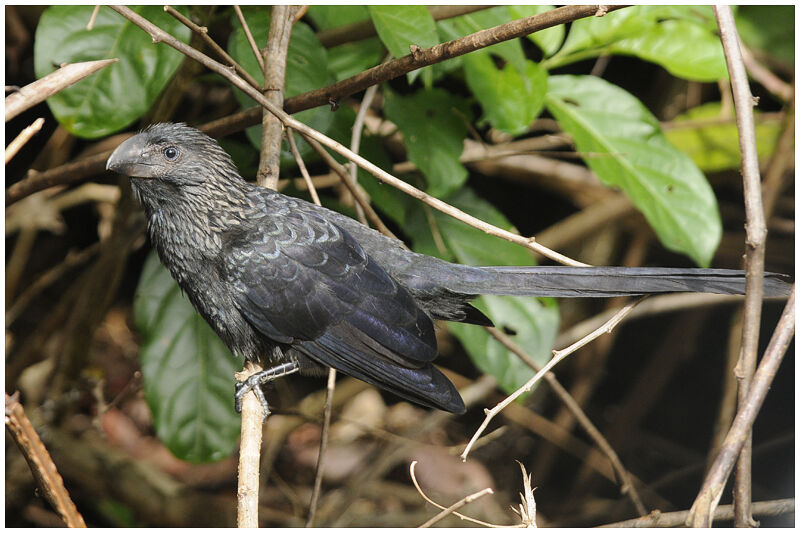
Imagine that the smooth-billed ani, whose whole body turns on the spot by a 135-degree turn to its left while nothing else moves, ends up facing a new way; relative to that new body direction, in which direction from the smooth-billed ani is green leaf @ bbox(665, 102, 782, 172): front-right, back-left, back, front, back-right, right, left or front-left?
left

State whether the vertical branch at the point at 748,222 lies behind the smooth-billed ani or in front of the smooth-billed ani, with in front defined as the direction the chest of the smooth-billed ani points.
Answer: behind

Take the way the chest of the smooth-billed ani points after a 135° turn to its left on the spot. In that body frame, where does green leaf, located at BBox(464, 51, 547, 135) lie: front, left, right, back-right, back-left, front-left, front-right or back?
left

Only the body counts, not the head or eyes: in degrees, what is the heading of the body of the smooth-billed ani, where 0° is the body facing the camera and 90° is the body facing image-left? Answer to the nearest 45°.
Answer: approximately 90°

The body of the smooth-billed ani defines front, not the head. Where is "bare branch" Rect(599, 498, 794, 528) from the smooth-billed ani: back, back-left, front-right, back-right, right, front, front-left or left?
back
